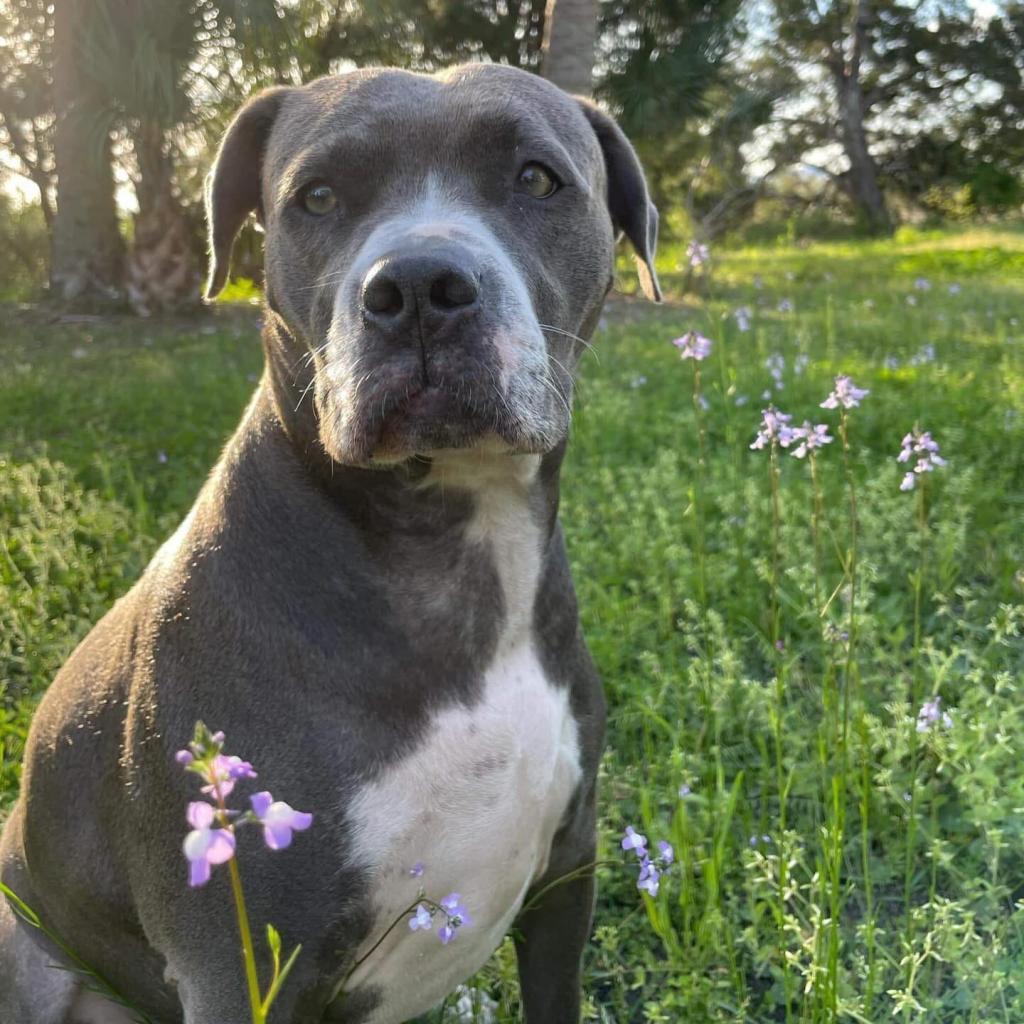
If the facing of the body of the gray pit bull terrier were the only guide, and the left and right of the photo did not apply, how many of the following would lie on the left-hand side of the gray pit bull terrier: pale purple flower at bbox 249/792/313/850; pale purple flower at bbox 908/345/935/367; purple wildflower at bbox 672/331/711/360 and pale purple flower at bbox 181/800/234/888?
2

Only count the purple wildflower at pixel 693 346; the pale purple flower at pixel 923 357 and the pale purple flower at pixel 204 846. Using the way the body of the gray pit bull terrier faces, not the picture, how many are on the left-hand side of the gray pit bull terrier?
2

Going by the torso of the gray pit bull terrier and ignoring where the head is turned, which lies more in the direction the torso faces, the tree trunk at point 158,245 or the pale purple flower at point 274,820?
the pale purple flower

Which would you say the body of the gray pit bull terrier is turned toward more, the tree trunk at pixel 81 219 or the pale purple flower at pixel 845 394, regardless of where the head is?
the pale purple flower

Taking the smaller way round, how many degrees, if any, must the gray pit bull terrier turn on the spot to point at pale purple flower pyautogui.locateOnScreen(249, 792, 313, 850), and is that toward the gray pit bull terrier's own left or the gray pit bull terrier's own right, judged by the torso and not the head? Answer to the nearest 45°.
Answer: approximately 45° to the gray pit bull terrier's own right

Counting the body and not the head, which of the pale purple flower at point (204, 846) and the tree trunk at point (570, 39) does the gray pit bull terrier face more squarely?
the pale purple flower

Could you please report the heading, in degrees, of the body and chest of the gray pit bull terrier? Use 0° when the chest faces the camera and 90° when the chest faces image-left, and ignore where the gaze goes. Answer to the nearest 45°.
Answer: approximately 315°

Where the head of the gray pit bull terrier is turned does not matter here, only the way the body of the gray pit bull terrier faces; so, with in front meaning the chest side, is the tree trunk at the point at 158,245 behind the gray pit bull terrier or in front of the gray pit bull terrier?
behind

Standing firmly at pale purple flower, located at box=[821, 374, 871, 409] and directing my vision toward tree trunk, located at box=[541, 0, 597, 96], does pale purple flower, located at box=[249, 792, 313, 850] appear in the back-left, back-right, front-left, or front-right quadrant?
back-left

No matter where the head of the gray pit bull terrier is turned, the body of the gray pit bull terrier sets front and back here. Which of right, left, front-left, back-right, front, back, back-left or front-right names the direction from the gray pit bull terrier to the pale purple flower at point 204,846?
front-right

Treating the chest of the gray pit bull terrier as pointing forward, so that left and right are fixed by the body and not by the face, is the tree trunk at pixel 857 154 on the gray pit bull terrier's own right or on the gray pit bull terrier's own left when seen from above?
on the gray pit bull terrier's own left
